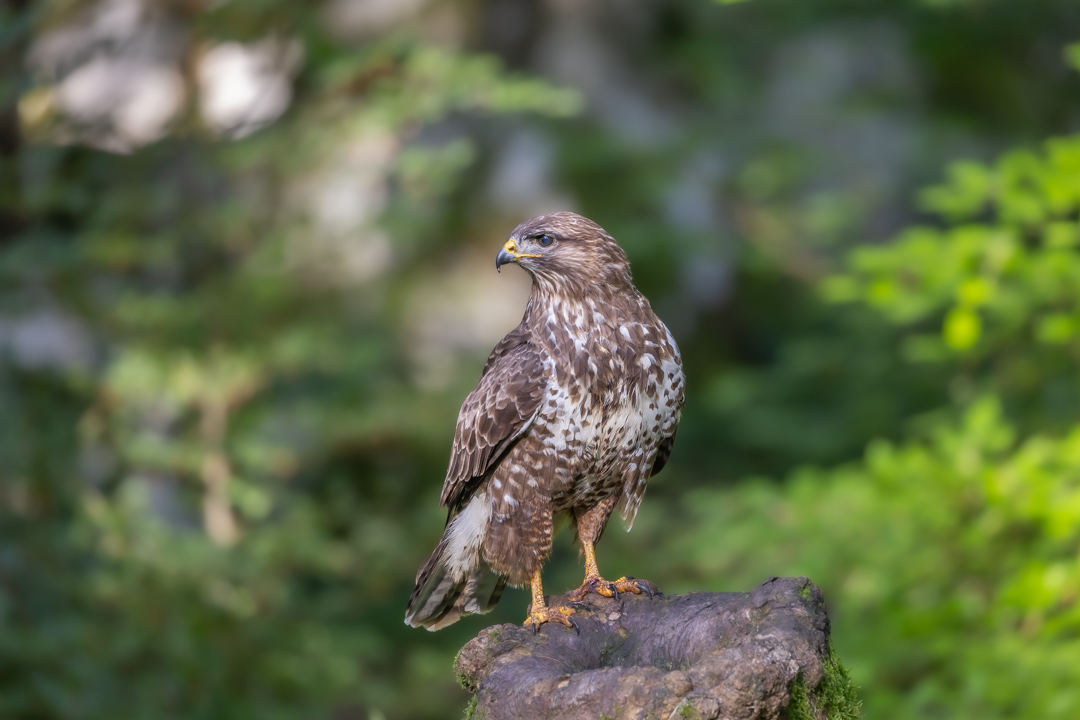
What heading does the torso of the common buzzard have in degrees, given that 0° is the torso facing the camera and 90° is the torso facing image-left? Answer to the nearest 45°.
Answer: approximately 315°
